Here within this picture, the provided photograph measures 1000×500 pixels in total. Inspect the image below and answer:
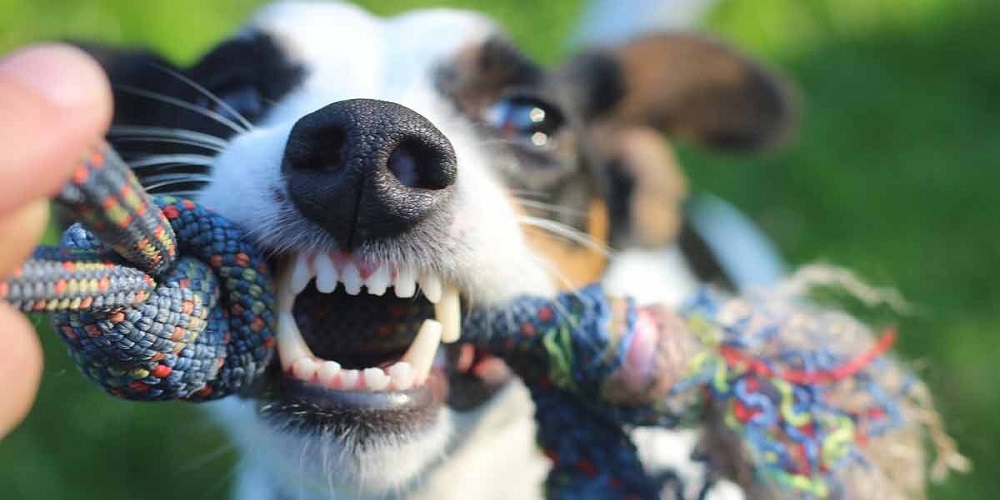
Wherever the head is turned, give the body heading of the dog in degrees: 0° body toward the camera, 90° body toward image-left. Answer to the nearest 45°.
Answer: approximately 0°
